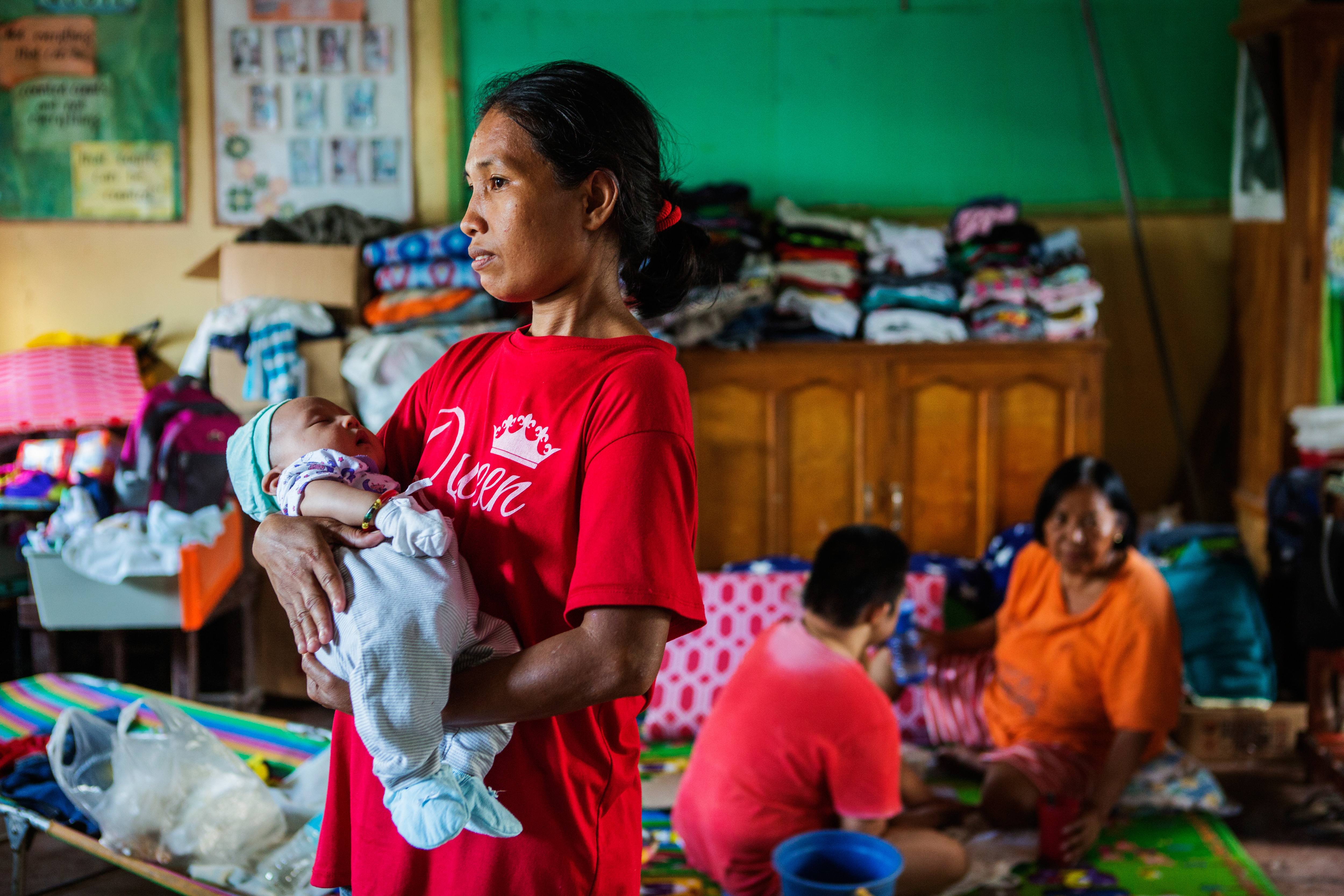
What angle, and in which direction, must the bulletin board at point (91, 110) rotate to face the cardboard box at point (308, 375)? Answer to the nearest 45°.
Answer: approximately 45° to its left

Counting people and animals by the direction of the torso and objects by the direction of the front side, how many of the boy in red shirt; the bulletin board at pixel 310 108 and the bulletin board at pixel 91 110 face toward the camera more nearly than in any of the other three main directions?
2

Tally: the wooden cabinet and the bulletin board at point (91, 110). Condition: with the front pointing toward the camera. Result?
2

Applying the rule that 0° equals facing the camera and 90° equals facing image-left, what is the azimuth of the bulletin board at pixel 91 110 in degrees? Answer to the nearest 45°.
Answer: approximately 0°

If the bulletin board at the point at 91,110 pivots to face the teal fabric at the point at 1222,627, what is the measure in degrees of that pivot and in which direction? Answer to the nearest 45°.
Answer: approximately 45° to its left

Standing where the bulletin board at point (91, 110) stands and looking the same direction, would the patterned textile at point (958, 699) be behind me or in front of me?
in front

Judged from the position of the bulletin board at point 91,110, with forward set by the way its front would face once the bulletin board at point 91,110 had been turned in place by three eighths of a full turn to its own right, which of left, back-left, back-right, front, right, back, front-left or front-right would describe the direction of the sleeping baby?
back-left

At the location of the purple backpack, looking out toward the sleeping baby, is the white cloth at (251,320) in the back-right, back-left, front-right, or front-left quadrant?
back-left

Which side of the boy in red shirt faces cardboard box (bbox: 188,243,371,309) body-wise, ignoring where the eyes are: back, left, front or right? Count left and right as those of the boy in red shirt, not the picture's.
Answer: left

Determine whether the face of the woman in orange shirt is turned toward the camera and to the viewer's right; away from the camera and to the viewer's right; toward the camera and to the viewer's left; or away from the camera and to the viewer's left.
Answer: toward the camera and to the viewer's left

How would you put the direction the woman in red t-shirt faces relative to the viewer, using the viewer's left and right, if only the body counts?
facing the viewer and to the left of the viewer

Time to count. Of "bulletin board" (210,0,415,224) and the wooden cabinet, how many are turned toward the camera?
2

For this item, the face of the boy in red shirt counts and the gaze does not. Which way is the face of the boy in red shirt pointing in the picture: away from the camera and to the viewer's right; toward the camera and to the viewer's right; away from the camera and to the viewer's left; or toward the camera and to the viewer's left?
away from the camera and to the viewer's right

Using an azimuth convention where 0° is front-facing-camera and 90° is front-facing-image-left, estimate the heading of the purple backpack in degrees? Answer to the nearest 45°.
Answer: approximately 315°

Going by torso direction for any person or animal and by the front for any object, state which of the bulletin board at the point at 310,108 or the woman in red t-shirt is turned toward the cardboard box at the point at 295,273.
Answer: the bulletin board
